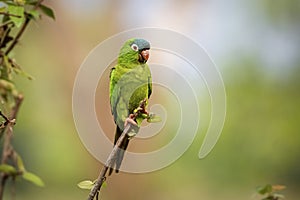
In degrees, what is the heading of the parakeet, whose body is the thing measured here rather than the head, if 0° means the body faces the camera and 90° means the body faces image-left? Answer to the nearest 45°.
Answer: approximately 315°
